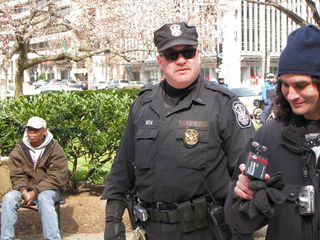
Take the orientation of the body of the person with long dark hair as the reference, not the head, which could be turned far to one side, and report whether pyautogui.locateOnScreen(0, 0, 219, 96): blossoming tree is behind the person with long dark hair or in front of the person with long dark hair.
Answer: behind

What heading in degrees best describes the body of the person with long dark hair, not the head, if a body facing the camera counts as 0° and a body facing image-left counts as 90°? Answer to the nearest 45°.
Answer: approximately 0°
